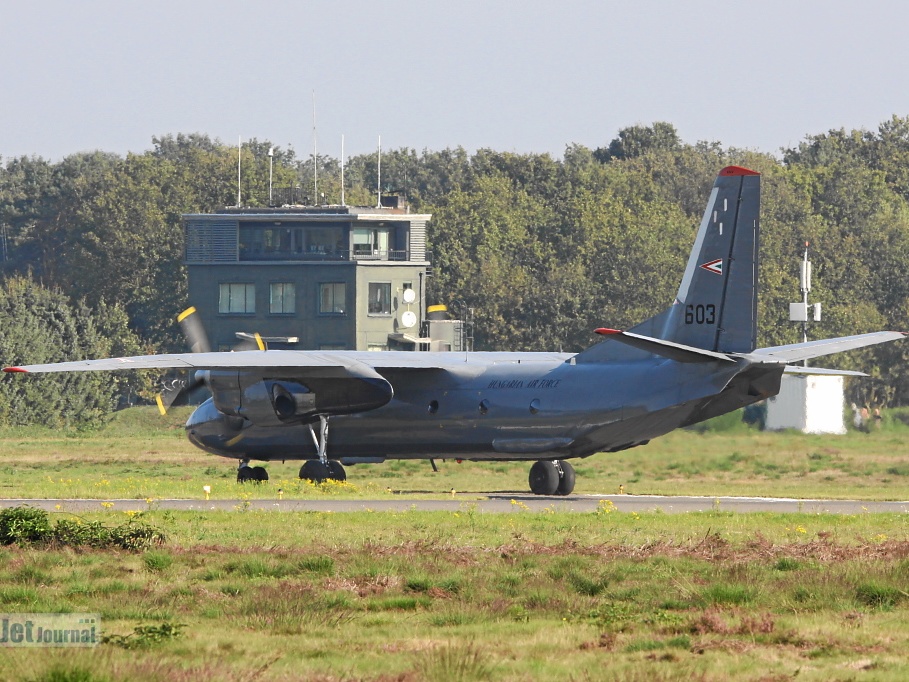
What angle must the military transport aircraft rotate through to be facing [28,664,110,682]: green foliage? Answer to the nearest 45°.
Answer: approximately 135° to its left

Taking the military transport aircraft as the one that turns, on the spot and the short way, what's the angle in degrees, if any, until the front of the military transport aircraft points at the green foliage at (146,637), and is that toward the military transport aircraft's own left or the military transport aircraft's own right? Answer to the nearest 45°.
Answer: approximately 135° to the military transport aircraft's own left

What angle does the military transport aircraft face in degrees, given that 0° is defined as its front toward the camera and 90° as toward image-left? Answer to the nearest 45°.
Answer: approximately 135°
